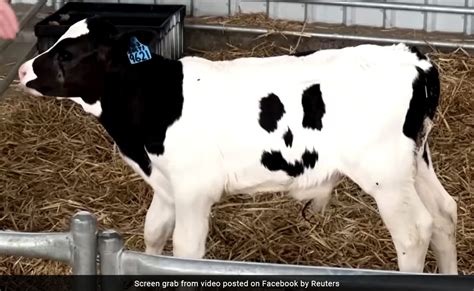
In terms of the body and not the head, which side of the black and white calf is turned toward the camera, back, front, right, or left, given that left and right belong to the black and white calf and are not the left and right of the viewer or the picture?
left

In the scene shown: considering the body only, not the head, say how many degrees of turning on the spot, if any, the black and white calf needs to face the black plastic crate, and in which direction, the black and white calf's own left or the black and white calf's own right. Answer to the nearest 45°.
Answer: approximately 90° to the black and white calf's own right

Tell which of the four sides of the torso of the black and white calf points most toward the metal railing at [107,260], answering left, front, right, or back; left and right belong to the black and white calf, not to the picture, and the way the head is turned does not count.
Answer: left

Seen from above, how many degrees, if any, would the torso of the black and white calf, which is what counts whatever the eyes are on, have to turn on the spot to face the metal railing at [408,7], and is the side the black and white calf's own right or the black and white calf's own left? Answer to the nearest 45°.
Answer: approximately 90° to the black and white calf's own right
